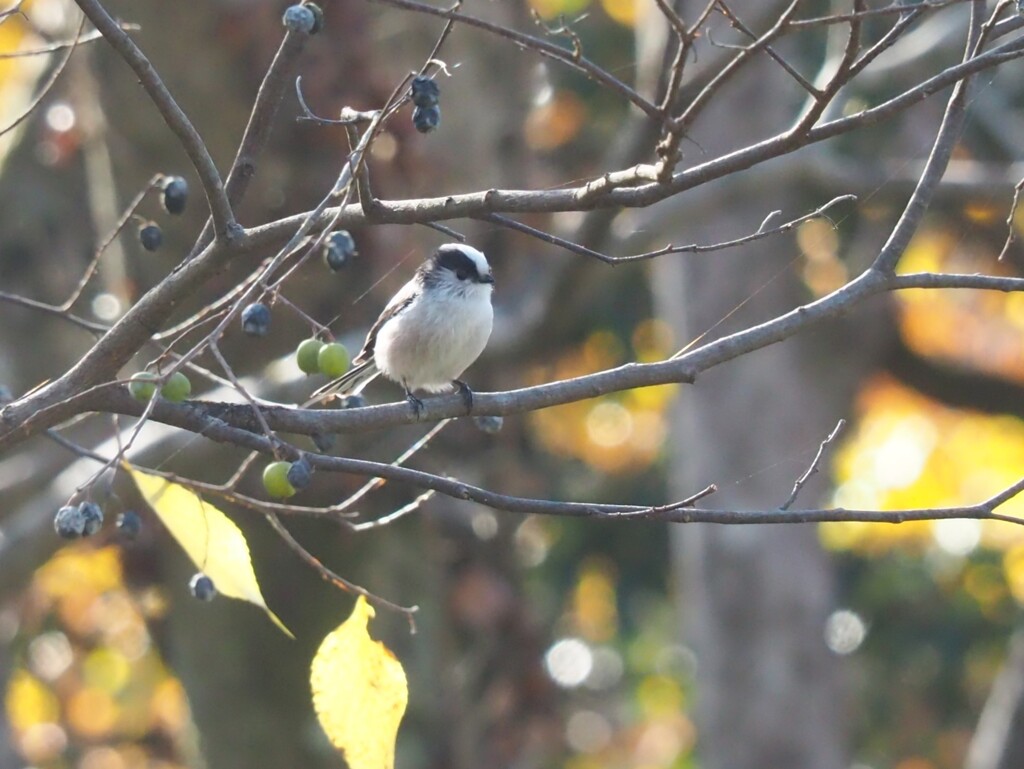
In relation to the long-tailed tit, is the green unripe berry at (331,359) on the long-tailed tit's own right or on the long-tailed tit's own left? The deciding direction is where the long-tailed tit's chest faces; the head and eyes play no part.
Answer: on the long-tailed tit's own right

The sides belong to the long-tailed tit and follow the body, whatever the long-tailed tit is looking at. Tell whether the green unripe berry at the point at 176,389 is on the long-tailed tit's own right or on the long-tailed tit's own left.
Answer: on the long-tailed tit's own right

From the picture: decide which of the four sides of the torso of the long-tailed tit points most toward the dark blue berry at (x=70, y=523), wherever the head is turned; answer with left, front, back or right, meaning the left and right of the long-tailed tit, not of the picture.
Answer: right

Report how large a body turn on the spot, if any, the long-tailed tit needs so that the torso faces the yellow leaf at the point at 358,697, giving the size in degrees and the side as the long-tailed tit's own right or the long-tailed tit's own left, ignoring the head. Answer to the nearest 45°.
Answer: approximately 45° to the long-tailed tit's own right

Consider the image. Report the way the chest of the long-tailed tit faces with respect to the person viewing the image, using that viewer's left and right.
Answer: facing the viewer and to the right of the viewer

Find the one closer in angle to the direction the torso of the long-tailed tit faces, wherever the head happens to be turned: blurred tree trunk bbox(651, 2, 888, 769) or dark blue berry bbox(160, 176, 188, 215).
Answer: the blurred tree trunk

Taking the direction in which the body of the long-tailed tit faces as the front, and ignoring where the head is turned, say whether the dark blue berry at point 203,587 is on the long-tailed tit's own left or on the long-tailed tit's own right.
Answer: on the long-tailed tit's own right

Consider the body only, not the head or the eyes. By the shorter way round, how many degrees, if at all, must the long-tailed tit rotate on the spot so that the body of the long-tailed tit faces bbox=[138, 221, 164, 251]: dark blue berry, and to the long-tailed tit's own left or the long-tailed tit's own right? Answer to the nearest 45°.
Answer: approximately 135° to the long-tailed tit's own right

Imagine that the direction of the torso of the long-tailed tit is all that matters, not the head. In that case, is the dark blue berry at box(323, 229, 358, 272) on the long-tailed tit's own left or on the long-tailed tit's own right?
on the long-tailed tit's own right

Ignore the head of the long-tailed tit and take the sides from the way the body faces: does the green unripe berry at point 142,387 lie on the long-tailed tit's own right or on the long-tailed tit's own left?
on the long-tailed tit's own right

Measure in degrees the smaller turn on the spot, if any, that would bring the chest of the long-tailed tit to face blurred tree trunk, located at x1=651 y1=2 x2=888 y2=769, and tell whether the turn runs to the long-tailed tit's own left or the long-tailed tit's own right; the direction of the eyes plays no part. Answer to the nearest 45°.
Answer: approximately 135° to the long-tailed tit's own left
